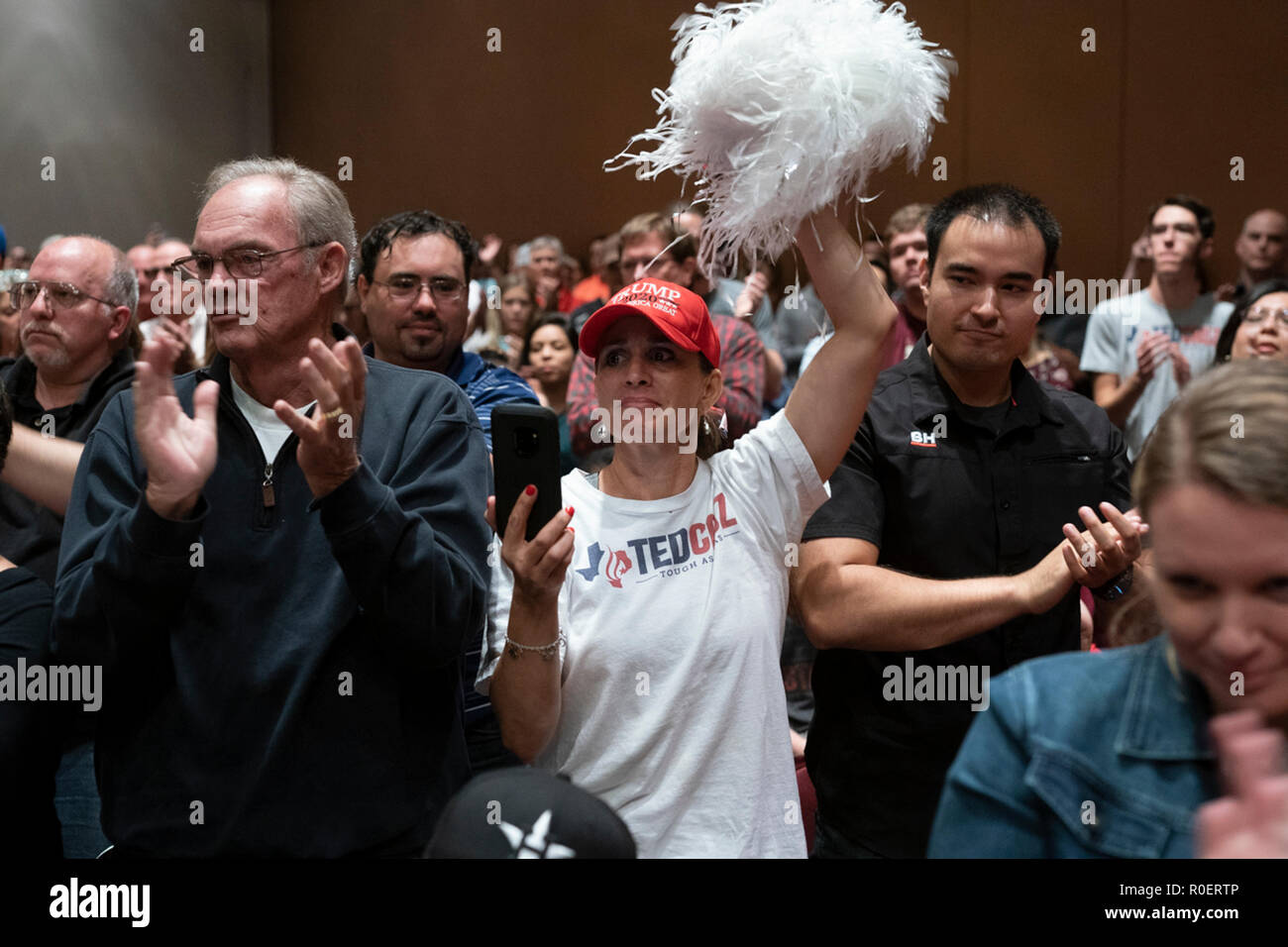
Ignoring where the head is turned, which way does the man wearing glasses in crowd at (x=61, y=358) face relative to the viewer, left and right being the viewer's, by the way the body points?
facing the viewer and to the left of the viewer

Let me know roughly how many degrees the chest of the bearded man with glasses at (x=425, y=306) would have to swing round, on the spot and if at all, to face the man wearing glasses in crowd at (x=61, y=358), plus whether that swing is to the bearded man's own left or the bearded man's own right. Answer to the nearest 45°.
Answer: approximately 90° to the bearded man's own right

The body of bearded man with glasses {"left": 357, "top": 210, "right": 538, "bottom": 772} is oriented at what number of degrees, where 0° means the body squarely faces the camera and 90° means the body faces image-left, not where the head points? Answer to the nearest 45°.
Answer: approximately 0°

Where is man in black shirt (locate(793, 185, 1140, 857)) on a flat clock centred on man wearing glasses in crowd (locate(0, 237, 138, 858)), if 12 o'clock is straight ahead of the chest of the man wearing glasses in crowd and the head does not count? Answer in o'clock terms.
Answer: The man in black shirt is roughly at 9 o'clock from the man wearing glasses in crowd.

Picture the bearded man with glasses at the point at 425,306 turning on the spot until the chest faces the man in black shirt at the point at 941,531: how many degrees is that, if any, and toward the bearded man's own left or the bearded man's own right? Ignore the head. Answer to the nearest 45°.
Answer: approximately 45° to the bearded man's own left

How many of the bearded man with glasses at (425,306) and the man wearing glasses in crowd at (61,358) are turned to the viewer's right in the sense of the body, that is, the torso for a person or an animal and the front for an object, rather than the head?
0

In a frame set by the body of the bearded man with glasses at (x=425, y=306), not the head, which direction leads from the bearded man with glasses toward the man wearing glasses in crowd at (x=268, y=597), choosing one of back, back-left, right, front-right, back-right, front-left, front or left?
front

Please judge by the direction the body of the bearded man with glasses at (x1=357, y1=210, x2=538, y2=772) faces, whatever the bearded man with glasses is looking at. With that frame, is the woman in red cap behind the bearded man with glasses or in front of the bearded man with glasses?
in front

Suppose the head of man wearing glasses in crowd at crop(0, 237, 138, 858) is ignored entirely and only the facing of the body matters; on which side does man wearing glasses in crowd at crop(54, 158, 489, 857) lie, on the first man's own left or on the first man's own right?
on the first man's own left

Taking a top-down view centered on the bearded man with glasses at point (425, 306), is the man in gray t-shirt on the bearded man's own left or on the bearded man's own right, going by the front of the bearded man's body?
on the bearded man's own left

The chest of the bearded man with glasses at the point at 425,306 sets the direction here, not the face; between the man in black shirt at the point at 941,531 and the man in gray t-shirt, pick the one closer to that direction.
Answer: the man in black shirt

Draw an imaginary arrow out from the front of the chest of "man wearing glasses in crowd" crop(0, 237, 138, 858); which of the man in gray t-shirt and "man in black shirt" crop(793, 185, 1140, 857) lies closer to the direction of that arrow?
the man in black shirt
